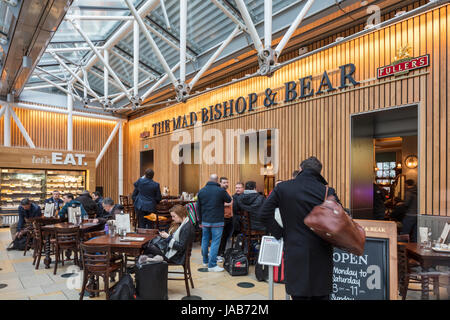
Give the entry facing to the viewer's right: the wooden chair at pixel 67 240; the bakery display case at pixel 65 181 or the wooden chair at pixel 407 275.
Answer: the wooden chair at pixel 407 275

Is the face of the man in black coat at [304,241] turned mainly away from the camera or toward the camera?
away from the camera

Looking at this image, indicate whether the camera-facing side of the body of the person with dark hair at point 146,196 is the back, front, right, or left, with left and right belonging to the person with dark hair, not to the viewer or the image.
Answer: back

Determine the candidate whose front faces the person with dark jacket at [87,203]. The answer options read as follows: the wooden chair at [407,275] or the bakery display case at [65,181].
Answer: the bakery display case

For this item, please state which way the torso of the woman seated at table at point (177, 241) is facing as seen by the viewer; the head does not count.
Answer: to the viewer's left

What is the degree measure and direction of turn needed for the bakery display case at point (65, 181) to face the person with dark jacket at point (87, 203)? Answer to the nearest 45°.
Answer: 0° — it already faces them
